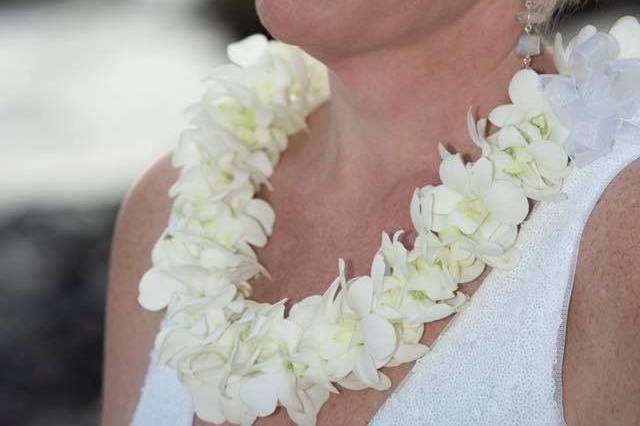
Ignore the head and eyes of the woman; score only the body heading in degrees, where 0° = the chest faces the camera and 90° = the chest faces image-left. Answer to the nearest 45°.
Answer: approximately 45°
